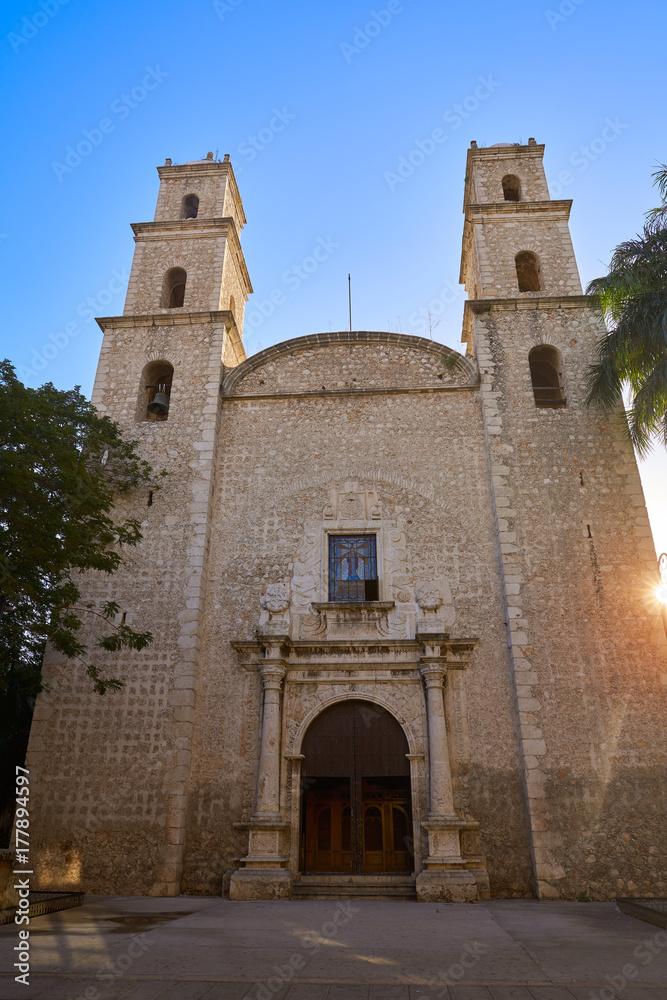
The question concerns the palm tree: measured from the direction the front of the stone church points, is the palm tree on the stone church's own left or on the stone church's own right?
on the stone church's own left

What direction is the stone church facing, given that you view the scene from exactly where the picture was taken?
facing the viewer

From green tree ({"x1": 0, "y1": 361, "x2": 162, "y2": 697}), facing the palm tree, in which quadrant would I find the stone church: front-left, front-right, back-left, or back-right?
front-left

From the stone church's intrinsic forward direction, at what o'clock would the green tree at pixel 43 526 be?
The green tree is roughly at 2 o'clock from the stone church.
